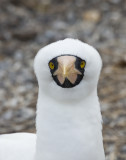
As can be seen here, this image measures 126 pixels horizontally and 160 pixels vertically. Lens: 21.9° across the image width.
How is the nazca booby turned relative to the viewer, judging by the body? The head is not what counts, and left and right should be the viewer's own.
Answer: facing the viewer and to the right of the viewer
